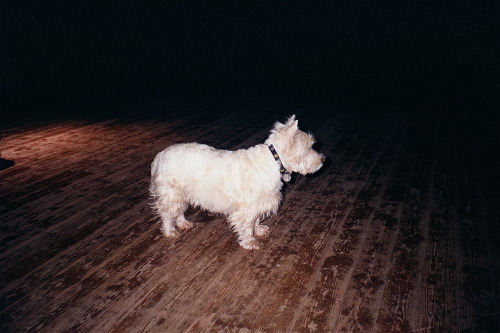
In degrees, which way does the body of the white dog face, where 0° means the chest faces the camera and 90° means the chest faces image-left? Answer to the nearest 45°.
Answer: approximately 270°
